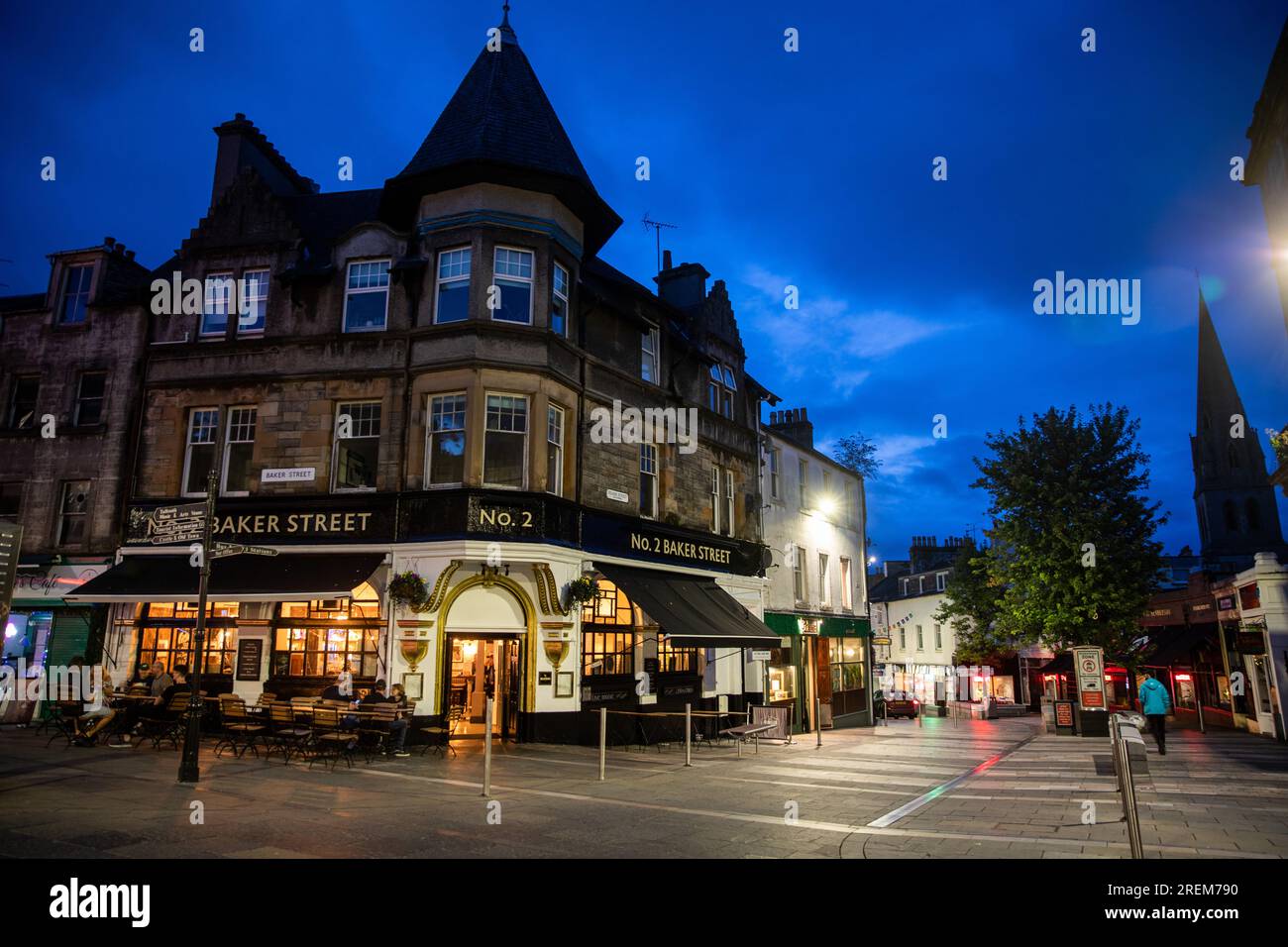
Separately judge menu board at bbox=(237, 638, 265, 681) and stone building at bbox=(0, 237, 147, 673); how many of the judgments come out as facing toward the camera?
2

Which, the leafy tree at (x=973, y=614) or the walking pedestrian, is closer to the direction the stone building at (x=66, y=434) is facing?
the walking pedestrian

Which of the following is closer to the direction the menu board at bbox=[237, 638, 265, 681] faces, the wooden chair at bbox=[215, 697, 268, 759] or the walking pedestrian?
the wooden chair

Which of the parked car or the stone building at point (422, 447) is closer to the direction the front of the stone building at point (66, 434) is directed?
the stone building
